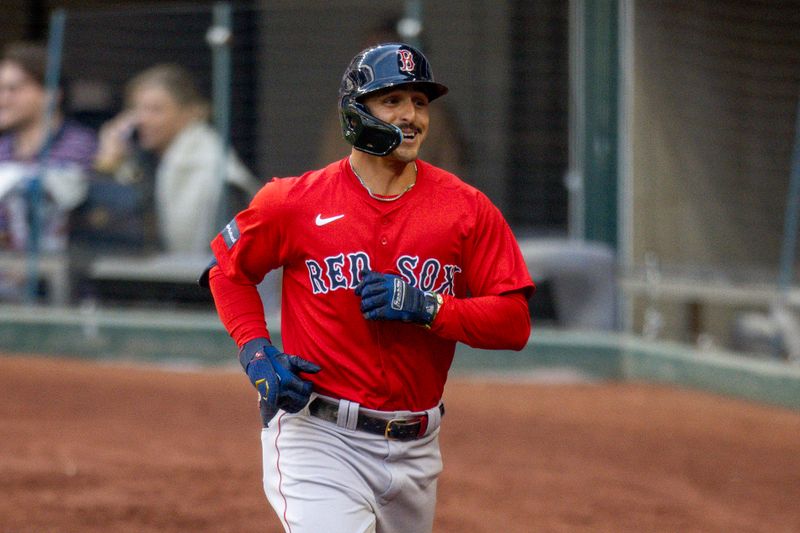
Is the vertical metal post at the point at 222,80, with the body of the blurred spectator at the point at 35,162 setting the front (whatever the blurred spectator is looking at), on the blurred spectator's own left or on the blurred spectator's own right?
on the blurred spectator's own left

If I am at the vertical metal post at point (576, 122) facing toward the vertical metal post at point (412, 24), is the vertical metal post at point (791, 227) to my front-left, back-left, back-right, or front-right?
back-left

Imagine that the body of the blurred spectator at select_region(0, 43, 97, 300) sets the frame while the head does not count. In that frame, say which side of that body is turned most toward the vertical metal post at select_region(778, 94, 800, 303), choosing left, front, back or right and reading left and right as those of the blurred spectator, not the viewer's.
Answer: left

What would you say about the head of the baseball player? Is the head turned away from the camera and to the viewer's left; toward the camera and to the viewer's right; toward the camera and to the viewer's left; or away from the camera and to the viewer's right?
toward the camera and to the viewer's right

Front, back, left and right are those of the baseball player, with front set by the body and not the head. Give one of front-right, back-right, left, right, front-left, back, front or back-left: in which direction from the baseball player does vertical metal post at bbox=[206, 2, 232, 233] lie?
back-left

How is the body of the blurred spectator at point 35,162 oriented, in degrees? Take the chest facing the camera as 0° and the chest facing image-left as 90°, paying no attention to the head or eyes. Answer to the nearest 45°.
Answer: approximately 45°

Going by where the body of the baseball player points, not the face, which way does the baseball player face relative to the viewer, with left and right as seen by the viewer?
facing the viewer and to the right of the viewer

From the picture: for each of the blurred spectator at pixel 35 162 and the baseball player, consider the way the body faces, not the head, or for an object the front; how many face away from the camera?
0

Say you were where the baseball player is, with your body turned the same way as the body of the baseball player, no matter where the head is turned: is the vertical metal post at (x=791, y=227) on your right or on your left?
on your left
